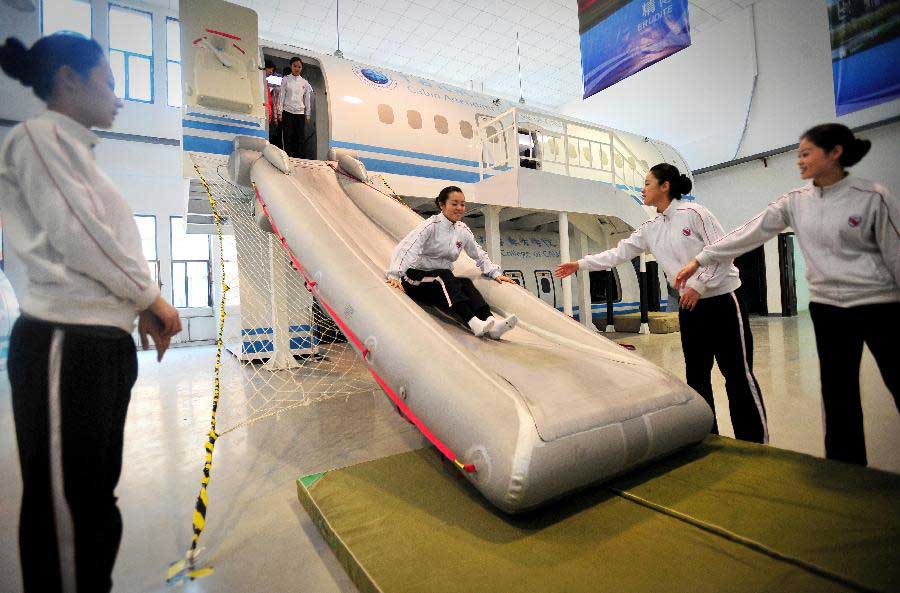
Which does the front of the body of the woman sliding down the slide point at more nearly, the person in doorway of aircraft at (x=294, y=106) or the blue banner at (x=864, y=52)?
the blue banner

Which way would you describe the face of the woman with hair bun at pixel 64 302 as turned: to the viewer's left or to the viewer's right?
to the viewer's right

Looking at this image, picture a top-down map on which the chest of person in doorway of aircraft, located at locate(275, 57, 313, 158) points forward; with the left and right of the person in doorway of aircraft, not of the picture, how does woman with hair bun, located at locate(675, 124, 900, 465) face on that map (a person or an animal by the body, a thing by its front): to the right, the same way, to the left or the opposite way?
to the right

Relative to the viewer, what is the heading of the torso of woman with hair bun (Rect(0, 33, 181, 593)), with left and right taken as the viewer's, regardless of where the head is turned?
facing to the right of the viewer

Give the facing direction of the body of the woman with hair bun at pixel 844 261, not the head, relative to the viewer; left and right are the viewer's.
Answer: facing the viewer and to the left of the viewer

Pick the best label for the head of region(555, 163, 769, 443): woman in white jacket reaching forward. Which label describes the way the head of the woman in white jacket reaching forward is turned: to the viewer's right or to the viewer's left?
to the viewer's left

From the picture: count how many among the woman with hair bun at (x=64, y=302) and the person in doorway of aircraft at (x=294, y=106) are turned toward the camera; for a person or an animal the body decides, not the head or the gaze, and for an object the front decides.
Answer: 1

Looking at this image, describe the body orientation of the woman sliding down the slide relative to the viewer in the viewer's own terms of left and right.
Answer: facing the viewer and to the right of the viewer

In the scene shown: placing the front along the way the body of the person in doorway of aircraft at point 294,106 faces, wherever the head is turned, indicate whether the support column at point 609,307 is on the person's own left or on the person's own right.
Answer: on the person's own left

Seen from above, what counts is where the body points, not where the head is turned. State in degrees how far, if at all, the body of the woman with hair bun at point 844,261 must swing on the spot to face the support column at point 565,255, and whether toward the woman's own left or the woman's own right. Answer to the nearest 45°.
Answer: approximately 90° to the woman's own right

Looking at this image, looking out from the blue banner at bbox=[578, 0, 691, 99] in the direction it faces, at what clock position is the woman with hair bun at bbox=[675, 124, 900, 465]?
The woman with hair bun is roughly at 10 o'clock from the blue banner.

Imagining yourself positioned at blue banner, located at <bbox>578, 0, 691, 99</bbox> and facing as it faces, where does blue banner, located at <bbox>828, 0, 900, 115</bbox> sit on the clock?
blue banner, located at <bbox>828, 0, 900, 115</bbox> is roughly at 10 o'clock from blue banner, located at <bbox>578, 0, 691, 99</bbox>.
